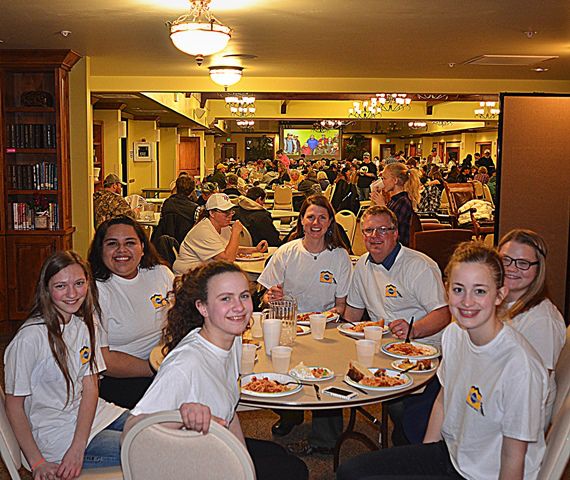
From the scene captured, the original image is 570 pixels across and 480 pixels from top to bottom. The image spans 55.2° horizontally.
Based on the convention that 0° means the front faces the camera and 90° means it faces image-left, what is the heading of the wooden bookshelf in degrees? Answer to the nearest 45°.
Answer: approximately 0°

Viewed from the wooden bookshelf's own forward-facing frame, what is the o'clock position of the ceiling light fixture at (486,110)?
The ceiling light fixture is roughly at 8 o'clock from the wooden bookshelf.

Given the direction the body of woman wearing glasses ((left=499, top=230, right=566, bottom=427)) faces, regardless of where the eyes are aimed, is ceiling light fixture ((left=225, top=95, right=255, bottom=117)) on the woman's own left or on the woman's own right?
on the woman's own right

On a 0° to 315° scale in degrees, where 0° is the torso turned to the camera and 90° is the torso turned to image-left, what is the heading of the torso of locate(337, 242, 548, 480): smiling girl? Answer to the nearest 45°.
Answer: approximately 45°

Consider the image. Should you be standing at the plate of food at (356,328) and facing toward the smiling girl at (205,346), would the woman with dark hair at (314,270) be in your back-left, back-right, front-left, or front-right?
back-right

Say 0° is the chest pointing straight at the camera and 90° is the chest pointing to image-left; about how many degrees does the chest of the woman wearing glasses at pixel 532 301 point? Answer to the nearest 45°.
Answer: approximately 45°

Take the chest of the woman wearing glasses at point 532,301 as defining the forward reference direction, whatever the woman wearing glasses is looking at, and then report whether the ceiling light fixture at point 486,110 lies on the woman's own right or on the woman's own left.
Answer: on the woman's own right
